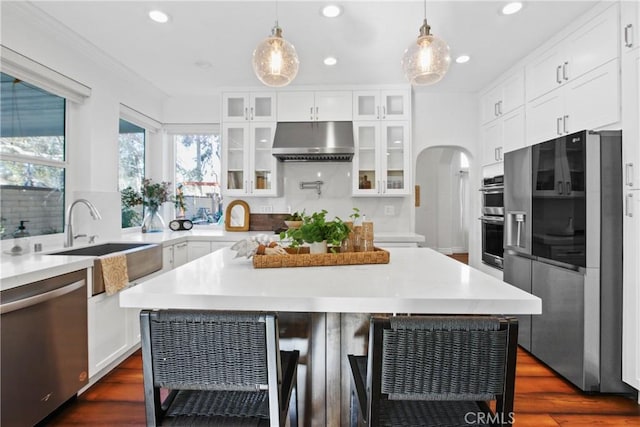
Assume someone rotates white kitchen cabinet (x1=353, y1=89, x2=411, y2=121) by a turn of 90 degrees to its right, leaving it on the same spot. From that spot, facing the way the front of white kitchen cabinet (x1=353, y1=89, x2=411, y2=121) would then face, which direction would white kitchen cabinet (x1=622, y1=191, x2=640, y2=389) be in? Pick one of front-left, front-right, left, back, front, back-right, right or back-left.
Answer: back-left

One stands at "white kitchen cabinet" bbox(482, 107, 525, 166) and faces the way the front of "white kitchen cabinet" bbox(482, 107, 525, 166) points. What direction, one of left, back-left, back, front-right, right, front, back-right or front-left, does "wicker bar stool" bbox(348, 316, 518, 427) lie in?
front-left

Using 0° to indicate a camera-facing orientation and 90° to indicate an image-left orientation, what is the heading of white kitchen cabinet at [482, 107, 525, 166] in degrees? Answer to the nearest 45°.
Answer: approximately 45°

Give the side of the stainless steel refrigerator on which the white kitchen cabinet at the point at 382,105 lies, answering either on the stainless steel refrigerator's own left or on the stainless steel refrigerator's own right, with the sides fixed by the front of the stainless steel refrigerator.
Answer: on the stainless steel refrigerator's own right

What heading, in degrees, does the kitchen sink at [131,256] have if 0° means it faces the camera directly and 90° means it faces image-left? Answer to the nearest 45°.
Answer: approximately 315°

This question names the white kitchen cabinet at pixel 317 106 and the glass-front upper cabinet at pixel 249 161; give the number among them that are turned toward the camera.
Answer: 2

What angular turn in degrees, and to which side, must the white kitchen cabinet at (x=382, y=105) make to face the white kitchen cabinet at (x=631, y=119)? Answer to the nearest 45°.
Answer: approximately 45° to its left

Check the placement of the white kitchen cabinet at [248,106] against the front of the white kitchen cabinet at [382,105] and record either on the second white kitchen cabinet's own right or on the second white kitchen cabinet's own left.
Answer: on the second white kitchen cabinet's own right

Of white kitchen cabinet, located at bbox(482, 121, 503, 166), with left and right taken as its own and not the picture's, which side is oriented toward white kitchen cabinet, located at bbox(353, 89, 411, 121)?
front
